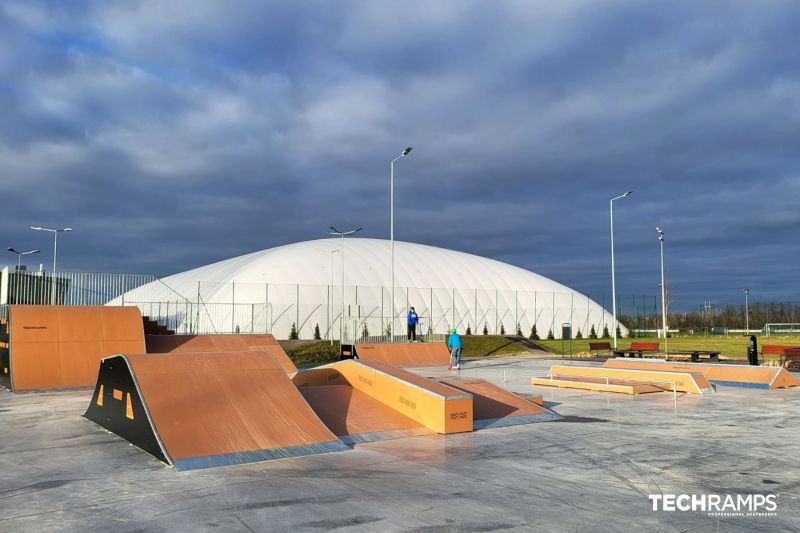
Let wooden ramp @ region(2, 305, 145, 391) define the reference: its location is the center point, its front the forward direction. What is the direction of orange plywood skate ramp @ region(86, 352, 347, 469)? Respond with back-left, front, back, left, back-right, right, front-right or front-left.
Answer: front

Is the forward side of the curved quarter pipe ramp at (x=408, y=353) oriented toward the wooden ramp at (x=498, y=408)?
yes

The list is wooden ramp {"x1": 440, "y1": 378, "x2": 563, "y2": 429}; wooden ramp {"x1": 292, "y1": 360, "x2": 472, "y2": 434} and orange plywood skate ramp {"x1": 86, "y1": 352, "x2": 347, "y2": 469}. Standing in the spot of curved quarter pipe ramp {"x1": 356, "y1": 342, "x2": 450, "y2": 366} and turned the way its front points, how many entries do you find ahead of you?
3

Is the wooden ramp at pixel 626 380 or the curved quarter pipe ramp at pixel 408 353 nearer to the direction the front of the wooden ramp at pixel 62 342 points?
the wooden ramp

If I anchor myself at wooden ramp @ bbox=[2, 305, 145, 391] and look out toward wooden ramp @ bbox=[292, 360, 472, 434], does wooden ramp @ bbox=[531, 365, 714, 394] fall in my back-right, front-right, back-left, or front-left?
front-left

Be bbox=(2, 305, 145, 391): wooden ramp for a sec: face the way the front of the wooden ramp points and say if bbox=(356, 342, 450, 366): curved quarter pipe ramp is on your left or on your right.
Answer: on your left

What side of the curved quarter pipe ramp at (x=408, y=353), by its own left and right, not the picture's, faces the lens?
front

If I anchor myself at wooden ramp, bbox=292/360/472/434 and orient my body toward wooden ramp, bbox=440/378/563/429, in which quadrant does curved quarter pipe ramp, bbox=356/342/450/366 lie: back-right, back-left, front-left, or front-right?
front-left

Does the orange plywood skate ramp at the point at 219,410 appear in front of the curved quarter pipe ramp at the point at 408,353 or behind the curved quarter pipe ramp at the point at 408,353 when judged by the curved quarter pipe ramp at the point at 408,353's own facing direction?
in front

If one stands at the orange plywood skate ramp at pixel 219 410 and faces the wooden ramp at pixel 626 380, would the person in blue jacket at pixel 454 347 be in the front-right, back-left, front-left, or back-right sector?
front-left

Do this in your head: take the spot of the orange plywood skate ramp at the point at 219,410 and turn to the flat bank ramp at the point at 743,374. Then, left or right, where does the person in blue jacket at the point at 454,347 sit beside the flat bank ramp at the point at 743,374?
left

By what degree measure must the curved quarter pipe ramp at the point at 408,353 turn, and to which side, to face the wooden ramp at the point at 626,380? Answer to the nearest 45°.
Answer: approximately 45° to its left

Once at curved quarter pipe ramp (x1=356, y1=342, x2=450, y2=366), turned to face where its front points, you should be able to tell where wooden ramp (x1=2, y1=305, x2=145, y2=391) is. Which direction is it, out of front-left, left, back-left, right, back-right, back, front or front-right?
front-right
